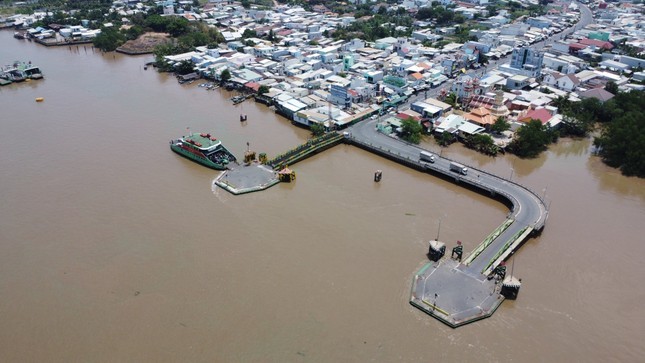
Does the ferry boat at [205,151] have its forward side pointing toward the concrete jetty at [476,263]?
yes

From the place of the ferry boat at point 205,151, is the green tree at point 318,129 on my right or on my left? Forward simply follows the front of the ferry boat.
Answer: on my left

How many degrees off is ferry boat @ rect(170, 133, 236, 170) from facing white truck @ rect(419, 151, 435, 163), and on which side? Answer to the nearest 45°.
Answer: approximately 45° to its left

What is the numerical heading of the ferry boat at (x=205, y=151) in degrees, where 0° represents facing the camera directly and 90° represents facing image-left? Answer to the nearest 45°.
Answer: approximately 315°

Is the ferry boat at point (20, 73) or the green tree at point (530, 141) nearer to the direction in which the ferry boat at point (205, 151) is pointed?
the green tree

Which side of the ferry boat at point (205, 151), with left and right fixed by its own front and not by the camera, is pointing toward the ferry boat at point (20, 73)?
back

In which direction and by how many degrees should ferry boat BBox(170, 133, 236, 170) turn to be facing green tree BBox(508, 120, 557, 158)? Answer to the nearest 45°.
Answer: approximately 45° to its left

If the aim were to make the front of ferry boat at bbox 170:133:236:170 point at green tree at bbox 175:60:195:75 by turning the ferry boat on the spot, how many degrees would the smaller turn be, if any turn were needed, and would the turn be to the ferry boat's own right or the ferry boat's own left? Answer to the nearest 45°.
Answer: approximately 135° to the ferry boat's own left

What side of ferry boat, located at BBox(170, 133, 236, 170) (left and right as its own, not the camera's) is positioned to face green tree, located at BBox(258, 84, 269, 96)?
left

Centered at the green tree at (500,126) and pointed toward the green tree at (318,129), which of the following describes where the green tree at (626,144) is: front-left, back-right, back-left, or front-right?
back-left

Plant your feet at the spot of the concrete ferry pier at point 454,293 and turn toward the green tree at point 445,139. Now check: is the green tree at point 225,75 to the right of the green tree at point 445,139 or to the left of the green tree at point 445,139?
left

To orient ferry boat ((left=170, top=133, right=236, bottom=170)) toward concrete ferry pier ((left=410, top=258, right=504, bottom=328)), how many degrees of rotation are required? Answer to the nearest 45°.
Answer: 0° — it already faces it
